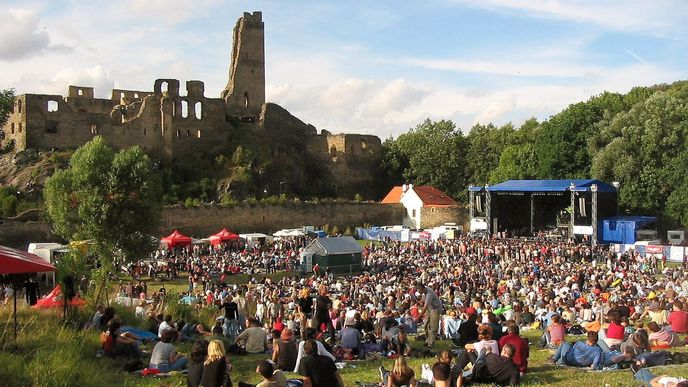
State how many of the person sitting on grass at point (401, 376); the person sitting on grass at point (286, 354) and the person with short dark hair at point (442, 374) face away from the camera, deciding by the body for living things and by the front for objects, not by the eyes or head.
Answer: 3

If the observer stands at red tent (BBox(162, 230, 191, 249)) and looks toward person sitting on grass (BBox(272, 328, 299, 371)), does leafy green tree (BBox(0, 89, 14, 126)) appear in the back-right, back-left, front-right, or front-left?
back-right

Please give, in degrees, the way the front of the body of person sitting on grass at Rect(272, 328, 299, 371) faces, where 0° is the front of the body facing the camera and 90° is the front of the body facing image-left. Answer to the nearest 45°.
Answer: approximately 180°

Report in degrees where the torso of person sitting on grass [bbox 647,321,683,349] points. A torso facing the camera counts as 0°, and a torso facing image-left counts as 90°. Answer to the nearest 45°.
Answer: approximately 135°

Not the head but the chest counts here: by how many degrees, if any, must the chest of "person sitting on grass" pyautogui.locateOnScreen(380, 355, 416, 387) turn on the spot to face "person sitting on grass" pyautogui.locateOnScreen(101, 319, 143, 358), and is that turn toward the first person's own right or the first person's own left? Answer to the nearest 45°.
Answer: approximately 45° to the first person's own left

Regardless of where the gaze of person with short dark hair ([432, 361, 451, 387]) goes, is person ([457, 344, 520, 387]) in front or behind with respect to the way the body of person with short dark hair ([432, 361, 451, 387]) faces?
in front

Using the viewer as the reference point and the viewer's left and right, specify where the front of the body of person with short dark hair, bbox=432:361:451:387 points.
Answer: facing away from the viewer

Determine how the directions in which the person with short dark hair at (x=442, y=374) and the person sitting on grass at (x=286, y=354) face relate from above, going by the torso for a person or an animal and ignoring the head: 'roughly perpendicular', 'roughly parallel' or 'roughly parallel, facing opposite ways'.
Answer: roughly parallel

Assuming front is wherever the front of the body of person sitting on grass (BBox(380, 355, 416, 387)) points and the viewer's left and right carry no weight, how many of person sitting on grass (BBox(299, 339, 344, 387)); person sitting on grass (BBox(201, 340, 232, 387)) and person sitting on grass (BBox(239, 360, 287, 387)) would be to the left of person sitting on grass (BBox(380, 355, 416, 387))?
3

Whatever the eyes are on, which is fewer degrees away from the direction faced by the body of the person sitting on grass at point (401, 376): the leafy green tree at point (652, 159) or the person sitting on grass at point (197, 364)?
the leafy green tree

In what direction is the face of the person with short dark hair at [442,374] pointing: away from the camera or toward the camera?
away from the camera

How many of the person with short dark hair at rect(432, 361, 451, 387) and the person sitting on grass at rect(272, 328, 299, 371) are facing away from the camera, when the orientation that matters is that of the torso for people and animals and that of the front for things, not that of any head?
2

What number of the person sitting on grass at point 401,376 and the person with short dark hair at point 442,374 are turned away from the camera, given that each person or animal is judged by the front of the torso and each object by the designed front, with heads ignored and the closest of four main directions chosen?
2

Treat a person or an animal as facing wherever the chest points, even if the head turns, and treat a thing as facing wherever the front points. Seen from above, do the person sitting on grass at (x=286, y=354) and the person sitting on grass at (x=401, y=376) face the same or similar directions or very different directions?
same or similar directions

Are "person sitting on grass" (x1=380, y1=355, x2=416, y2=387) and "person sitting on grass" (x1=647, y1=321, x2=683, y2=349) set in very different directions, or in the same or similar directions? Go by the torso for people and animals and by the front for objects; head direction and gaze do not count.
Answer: same or similar directions

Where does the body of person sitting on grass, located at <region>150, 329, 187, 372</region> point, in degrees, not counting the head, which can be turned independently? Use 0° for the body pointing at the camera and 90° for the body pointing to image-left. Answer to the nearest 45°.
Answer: approximately 225°

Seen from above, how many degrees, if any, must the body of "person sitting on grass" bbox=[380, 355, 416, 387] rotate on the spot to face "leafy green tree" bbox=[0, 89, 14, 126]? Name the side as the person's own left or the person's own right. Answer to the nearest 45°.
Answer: approximately 45° to the person's own left

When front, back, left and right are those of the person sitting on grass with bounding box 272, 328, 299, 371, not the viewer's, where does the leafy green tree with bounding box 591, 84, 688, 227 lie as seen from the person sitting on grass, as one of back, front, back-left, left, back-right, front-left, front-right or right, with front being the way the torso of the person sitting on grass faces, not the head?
front-right

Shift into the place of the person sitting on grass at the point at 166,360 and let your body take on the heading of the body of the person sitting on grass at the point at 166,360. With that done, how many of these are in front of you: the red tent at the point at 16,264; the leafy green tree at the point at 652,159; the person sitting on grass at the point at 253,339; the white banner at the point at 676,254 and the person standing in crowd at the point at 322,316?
4
